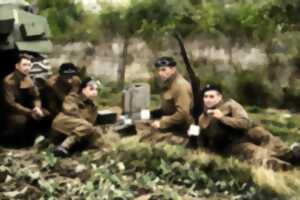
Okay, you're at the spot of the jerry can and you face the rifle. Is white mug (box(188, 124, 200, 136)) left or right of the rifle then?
right

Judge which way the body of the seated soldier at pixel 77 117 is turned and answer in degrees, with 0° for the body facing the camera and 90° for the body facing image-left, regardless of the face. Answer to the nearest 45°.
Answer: approximately 315°

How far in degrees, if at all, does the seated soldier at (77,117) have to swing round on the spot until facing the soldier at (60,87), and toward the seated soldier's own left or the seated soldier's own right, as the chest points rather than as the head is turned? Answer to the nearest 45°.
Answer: approximately 135° to the seated soldier's own left

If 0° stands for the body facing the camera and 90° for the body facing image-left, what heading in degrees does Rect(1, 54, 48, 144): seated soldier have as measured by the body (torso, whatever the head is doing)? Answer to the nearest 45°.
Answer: approximately 315°

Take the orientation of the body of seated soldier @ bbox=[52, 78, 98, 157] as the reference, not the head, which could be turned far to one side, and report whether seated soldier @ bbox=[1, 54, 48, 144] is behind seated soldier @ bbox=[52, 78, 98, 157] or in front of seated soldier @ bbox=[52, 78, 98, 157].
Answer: behind

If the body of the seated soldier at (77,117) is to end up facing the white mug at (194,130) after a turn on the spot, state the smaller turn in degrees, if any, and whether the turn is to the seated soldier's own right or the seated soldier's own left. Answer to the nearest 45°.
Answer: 0° — they already face it

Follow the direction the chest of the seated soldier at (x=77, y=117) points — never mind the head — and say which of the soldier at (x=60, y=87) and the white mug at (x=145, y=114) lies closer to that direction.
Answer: the white mug
